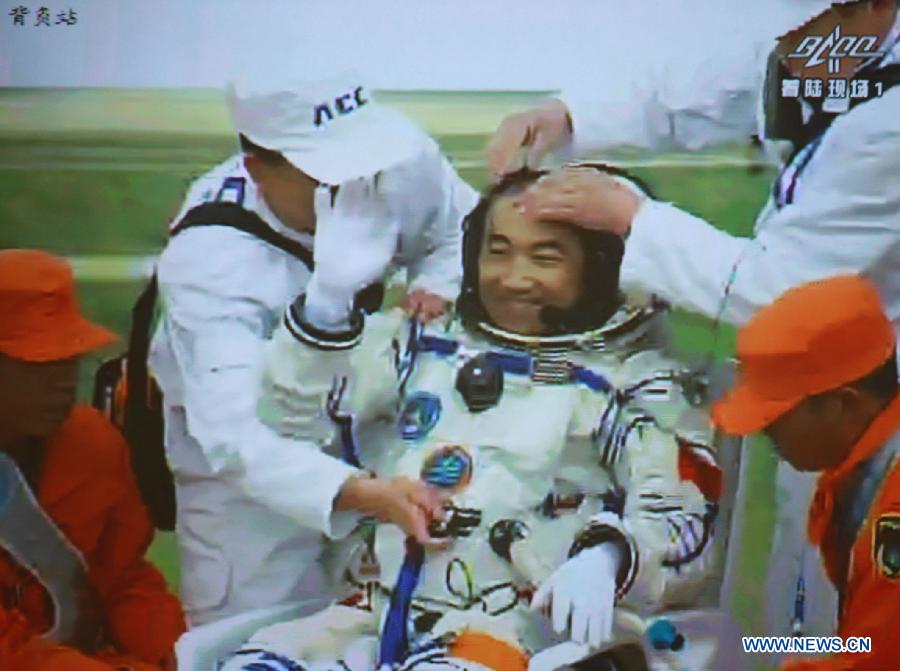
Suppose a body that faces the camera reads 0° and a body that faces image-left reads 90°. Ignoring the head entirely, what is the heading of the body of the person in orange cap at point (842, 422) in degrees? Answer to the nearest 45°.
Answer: approximately 90°

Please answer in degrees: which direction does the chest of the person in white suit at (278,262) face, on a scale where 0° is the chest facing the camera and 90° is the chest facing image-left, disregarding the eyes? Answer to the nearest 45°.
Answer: approximately 315°

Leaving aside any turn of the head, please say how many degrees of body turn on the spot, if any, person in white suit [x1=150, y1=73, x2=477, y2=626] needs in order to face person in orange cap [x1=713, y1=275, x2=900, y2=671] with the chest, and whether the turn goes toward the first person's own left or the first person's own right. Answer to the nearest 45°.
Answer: approximately 45° to the first person's own left

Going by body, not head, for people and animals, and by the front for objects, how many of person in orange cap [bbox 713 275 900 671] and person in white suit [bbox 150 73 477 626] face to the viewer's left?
1

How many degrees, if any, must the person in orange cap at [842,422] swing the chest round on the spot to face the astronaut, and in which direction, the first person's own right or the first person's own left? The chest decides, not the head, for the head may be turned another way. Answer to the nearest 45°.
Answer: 0° — they already face them

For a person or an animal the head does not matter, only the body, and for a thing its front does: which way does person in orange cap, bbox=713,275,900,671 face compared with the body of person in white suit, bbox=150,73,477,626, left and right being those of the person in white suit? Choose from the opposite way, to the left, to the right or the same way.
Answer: the opposite way

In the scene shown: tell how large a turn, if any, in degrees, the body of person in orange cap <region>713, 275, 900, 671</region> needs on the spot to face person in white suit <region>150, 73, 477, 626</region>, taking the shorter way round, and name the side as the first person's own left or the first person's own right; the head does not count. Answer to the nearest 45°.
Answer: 0° — they already face them
